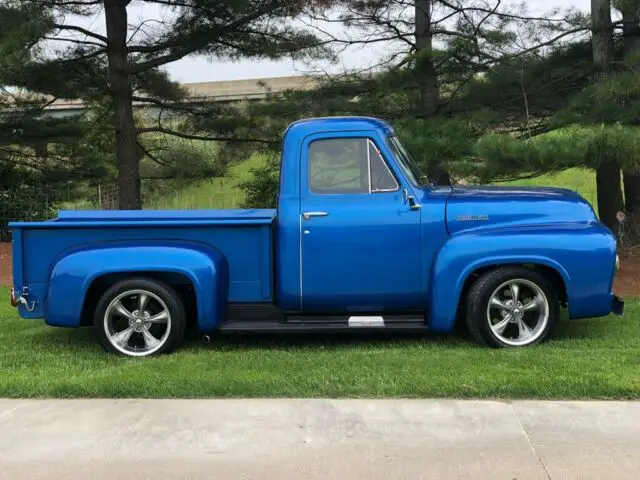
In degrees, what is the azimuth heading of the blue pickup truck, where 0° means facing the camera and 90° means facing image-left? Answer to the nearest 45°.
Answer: approximately 270°

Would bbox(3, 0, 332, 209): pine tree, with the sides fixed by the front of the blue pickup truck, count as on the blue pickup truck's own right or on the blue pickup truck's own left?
on the blue pickup truck's own left

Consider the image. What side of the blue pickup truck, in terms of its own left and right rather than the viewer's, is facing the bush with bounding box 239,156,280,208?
left
